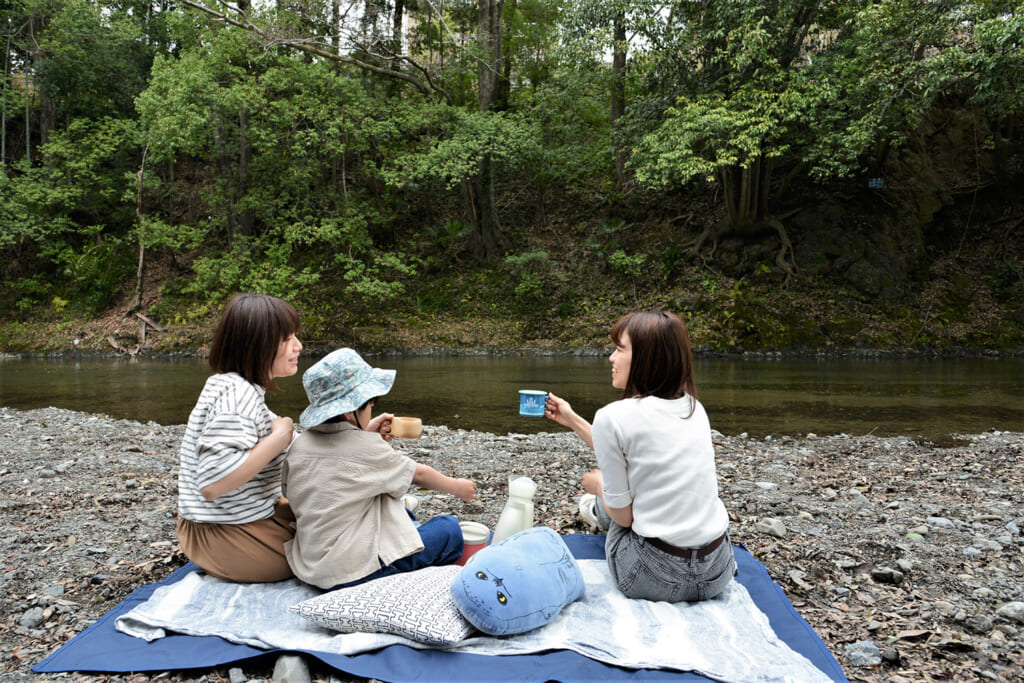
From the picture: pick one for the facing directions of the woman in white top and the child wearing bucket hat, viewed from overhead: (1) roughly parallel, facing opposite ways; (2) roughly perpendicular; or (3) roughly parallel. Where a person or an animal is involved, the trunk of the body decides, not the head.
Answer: roughly perpendicular

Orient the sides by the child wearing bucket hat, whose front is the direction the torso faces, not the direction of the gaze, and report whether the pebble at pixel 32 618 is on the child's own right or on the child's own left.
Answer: on the child's own left

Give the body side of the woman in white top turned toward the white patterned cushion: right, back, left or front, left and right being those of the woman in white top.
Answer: left

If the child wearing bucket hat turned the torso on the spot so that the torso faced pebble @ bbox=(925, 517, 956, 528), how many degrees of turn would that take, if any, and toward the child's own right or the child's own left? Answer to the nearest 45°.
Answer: approximately 45° to the child's own right

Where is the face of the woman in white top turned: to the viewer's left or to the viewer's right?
to the viewer's left

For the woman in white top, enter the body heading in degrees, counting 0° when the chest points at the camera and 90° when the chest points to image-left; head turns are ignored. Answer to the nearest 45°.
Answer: approximately 135°

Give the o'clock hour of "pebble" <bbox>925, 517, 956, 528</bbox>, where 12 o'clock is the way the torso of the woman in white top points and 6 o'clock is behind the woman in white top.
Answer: The pebble is roughly at 3 o'clock from the woman in white top.

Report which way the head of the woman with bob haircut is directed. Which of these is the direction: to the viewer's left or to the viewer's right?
to the viewer's right

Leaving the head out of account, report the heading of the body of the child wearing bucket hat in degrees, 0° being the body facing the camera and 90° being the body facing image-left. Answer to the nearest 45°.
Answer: approximately 225°

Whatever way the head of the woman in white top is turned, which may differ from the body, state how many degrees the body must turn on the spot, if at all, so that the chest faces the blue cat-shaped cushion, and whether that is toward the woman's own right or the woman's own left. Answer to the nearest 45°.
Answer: approximately 90° to the woman's own left

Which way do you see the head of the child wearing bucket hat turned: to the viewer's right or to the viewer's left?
to the viewer's right

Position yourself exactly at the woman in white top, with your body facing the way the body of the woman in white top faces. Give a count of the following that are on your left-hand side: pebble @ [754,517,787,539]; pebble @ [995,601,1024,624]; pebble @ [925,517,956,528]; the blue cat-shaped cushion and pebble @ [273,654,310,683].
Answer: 2

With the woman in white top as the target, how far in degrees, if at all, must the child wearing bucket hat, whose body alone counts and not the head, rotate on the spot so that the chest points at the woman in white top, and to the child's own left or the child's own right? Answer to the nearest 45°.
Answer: approximately 45° to the child's own right
